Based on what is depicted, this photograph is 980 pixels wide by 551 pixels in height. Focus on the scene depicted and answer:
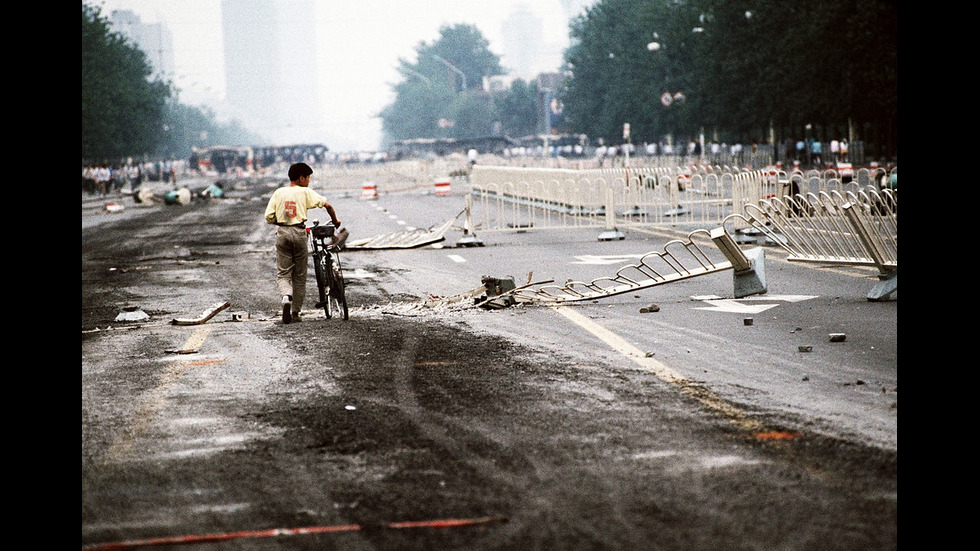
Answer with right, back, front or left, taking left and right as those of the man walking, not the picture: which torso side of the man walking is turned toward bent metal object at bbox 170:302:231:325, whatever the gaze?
left

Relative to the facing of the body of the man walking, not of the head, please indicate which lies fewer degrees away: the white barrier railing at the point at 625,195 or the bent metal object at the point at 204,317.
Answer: the white barrier railing

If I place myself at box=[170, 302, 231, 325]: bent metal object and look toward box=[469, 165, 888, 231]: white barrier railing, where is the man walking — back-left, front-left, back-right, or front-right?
front-right

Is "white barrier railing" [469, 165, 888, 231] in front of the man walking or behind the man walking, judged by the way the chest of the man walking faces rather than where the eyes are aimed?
in front

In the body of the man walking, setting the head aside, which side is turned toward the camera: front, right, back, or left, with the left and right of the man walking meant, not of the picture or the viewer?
back
